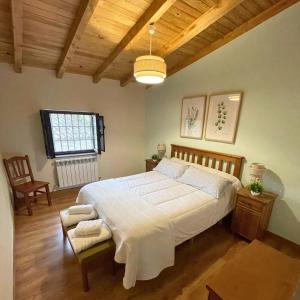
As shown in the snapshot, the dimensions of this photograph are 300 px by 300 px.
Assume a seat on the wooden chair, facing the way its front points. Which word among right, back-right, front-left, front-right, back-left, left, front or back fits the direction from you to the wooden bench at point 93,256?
front-right

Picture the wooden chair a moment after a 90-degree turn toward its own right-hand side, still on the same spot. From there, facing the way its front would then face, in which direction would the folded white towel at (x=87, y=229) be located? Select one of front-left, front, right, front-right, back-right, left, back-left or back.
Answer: front-left

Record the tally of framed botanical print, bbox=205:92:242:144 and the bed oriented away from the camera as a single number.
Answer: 0

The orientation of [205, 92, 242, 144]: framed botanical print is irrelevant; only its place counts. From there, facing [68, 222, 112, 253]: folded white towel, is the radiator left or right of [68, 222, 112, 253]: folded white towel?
right

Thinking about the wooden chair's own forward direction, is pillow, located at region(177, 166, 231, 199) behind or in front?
in front

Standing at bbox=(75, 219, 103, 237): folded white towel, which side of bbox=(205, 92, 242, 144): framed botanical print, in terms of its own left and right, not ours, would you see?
front

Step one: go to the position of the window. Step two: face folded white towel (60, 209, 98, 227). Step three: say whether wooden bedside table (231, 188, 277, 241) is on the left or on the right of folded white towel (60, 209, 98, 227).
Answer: left

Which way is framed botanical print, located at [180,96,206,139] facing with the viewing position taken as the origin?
facing the viewer and to the left of the viewer

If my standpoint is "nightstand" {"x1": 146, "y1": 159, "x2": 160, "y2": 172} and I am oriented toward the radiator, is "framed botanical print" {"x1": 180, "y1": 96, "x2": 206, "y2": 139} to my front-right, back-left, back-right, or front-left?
back-left

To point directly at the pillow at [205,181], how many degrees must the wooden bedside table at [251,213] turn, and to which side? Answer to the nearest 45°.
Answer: approximately 45° to its right

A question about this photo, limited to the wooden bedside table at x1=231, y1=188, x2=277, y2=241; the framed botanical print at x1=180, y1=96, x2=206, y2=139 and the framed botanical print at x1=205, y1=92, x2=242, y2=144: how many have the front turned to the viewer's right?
0
